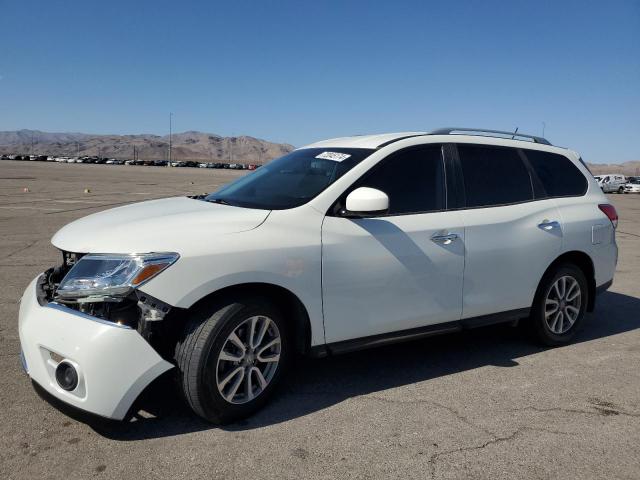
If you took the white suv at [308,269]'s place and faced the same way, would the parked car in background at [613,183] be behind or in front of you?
behind

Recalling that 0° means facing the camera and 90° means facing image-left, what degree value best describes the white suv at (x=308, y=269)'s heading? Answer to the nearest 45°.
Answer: approximately 45°

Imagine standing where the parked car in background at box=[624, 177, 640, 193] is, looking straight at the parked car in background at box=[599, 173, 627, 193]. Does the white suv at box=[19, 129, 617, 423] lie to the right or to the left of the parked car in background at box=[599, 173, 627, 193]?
left

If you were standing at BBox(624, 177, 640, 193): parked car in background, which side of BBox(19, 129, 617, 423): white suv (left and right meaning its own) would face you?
back
